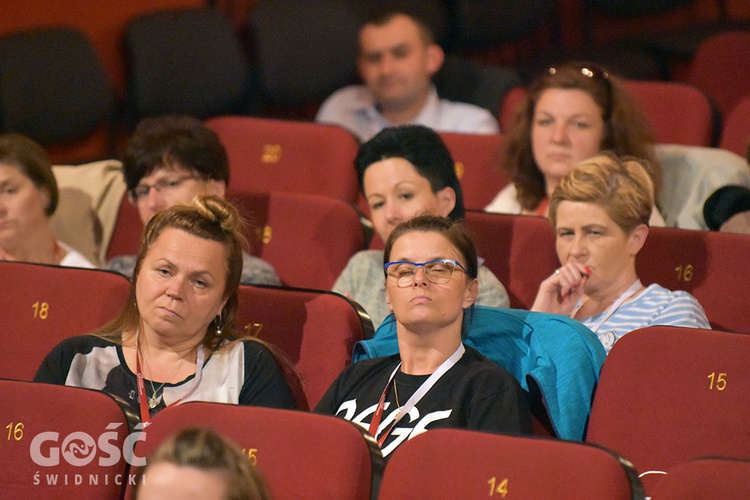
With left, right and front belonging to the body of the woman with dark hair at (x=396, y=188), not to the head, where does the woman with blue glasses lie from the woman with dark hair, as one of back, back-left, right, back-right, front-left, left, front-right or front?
front-left

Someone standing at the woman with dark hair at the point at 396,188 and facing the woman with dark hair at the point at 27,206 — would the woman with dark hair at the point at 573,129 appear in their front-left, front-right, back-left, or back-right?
back-right

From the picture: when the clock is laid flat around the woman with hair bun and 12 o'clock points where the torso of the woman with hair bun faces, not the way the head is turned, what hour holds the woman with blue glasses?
The woman with blue glasses is roughly at 10 o'clock from the woman with hair bun.

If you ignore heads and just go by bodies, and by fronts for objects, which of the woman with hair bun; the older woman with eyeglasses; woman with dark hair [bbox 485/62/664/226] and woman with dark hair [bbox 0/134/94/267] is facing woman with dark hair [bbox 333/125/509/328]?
woman with dark hair [bbox 485/62/664/226]

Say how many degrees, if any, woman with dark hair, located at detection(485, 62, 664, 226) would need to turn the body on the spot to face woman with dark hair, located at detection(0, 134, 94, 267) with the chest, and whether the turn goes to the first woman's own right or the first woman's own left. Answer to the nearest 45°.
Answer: approximately 45° to the first woman's own right

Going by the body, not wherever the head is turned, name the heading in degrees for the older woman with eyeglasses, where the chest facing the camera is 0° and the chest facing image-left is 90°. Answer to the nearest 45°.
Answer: approximately 45°

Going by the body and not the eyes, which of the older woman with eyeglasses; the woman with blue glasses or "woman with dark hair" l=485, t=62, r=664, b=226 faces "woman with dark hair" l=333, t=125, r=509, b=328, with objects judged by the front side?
"woman with dark hair" l=485, t=62, r=664, b=226

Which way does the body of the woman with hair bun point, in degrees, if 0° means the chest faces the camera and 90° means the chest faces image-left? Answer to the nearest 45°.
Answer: approximately 0°

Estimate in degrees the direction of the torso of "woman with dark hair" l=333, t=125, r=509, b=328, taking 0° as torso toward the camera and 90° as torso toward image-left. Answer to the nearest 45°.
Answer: approximately 45°

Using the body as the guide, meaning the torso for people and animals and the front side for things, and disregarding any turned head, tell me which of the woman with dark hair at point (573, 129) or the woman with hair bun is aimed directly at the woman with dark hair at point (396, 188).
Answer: the woman with dark hair at point (573, 129)
